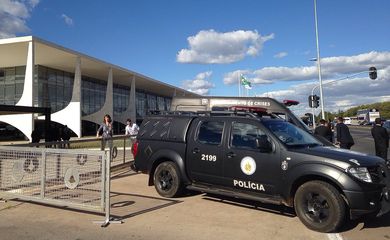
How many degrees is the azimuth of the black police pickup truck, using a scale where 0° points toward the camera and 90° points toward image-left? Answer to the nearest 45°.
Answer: approximately 315°

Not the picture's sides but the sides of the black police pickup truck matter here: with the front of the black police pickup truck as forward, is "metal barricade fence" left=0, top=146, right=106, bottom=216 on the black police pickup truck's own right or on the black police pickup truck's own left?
on the black police pickup truck's own right

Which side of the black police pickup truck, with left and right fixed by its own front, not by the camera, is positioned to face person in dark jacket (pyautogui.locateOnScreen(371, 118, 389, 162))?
left

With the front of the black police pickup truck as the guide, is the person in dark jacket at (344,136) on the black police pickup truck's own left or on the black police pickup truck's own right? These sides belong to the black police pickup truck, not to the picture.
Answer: on the black police pickup truck's own left

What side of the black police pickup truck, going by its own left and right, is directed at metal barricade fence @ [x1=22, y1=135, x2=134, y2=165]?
back
